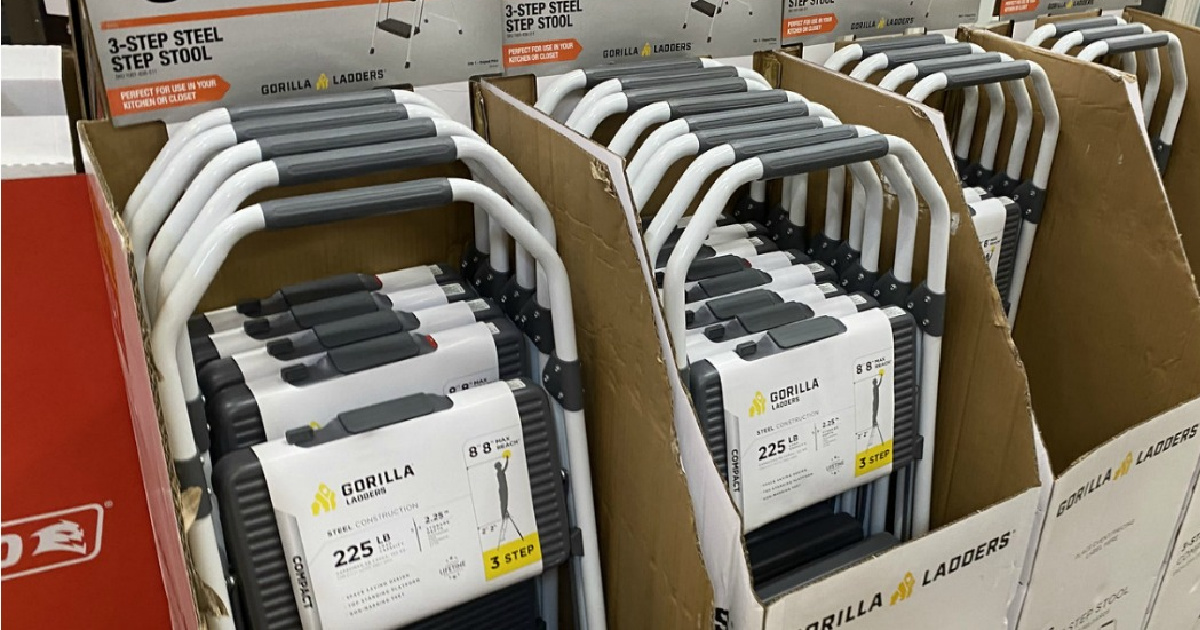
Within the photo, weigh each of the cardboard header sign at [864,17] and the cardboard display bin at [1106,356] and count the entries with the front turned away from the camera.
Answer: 0

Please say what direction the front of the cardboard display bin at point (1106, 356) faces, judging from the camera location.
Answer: facing the viewer and to the right of the viewer

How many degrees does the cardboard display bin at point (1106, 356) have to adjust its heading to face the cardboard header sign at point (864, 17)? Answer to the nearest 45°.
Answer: approximately 180°
